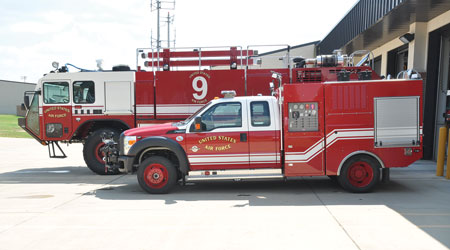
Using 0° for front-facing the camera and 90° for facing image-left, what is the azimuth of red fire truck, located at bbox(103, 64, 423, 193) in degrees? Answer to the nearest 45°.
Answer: approximately 90°

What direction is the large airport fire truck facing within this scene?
to the viewer's left

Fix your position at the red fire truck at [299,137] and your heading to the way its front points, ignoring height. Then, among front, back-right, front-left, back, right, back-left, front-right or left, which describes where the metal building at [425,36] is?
back-right

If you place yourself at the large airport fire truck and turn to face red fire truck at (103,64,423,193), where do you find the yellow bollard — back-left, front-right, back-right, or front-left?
front-left

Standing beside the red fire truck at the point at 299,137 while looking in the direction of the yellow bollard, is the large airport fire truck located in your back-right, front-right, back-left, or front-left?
back-left

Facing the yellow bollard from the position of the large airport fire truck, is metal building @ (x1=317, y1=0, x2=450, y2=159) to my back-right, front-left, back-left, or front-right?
front-left

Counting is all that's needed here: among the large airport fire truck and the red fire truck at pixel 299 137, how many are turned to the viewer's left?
2

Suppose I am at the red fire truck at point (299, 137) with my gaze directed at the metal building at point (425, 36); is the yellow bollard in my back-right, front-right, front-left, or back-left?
front-right

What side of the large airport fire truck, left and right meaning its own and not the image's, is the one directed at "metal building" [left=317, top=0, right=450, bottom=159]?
back
